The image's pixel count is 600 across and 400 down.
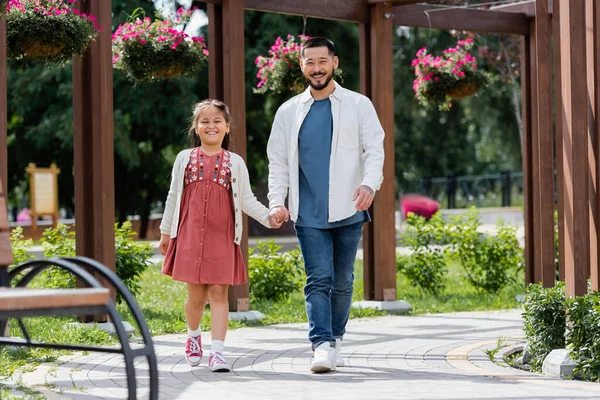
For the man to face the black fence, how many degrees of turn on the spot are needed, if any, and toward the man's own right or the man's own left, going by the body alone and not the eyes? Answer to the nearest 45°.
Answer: approximately 180°

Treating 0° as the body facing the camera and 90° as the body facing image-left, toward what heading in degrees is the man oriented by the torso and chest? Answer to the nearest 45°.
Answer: approximately 0°

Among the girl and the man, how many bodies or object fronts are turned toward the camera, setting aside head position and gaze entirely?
2

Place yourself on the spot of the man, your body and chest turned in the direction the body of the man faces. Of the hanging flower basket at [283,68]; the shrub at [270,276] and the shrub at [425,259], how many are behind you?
3

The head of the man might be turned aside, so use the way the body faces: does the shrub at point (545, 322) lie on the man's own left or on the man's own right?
on the man's own left

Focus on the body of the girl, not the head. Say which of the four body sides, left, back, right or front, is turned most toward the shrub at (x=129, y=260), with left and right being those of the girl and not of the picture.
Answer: back

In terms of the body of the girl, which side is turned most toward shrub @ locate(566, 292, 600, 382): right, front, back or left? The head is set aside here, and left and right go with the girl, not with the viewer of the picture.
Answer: left

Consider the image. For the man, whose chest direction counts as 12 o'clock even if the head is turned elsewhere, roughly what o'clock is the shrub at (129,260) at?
The shrub is roughly at 5 o'clock from the man.

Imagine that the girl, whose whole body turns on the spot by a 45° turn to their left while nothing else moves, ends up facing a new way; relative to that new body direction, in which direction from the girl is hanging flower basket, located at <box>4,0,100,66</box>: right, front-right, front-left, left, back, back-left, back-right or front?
back

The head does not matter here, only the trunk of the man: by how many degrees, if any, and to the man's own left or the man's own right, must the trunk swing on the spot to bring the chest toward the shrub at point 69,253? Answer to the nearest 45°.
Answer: approximately 135° to the man's own right

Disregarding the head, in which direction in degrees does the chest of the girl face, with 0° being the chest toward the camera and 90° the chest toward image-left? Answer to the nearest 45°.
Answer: approximately 0°

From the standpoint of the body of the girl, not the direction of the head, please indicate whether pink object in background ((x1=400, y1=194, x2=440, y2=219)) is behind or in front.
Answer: behind

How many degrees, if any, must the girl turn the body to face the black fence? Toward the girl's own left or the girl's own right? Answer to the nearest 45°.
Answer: approximately 180°

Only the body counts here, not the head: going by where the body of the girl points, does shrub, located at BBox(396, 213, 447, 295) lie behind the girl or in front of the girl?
behind
